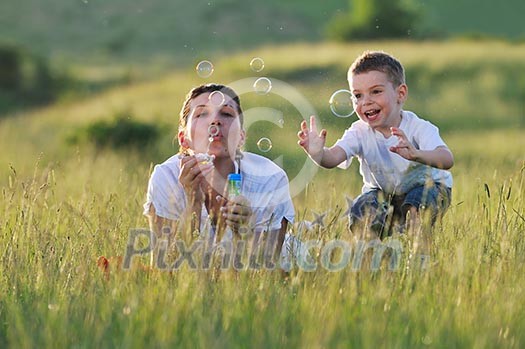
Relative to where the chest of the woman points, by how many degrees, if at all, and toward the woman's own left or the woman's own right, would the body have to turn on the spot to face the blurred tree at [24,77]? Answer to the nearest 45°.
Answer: approximately 180°

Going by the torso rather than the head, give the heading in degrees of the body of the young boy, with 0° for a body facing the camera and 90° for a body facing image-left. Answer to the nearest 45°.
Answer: approximately 45°

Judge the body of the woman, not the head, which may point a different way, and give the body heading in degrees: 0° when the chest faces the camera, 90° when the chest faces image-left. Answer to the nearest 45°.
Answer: approximately 0°

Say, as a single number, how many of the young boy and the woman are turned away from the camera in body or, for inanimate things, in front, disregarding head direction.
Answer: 0

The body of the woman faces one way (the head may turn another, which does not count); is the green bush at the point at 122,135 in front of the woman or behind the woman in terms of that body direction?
behind

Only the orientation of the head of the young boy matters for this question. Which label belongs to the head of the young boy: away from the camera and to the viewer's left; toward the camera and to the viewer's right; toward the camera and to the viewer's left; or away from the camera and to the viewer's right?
toward the camera and to the viewer's left

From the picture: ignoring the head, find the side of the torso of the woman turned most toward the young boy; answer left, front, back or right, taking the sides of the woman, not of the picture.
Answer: left

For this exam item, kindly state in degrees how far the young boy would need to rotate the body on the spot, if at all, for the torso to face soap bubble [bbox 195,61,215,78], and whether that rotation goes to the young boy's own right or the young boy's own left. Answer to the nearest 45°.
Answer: approximately 45° to the young boy's own right
